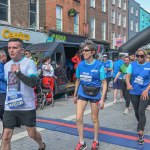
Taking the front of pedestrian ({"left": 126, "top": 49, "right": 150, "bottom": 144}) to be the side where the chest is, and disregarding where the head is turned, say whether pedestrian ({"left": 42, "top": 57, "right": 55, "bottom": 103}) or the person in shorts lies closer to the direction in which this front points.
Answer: the person in shorts

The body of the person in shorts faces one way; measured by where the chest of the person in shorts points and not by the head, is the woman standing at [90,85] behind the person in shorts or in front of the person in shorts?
behind

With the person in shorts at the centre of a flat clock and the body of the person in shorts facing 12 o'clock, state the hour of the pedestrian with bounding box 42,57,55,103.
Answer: The pedestrian is roughly at 5 o'clock from the person in shorts.

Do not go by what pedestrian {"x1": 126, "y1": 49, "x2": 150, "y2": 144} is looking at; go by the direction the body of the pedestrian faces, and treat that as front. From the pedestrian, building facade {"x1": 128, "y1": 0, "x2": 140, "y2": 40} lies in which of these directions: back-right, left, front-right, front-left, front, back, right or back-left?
back

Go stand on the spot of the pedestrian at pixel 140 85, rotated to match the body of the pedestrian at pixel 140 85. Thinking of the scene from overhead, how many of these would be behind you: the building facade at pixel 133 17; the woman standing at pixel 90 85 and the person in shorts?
1

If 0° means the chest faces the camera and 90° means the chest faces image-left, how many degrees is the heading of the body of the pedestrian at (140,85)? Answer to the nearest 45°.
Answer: approximately 0°

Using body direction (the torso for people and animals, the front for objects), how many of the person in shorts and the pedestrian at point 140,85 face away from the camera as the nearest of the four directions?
0

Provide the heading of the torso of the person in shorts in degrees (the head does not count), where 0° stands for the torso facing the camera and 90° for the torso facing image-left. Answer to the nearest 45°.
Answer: approximately 45°

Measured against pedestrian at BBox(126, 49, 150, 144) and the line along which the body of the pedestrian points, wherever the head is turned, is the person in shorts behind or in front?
in front

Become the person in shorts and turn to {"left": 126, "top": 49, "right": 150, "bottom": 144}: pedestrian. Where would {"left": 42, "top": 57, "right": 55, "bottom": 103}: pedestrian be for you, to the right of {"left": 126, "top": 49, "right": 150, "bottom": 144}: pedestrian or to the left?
left
